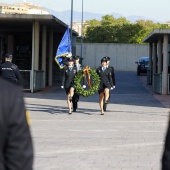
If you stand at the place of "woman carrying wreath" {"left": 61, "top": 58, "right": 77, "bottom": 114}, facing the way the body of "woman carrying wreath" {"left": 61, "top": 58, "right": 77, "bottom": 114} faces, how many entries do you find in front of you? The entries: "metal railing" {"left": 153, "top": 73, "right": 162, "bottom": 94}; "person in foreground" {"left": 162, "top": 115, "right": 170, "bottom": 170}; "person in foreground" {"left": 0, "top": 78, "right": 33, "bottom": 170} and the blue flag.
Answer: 2

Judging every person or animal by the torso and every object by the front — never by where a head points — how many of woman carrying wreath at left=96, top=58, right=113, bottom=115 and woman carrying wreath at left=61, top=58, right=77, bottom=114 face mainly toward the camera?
2

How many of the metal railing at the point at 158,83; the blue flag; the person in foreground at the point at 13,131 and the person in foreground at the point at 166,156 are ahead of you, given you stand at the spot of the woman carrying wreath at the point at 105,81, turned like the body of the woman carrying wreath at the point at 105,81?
2

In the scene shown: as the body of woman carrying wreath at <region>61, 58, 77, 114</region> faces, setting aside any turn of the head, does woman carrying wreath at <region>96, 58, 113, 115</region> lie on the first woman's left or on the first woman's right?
on the first woman's left

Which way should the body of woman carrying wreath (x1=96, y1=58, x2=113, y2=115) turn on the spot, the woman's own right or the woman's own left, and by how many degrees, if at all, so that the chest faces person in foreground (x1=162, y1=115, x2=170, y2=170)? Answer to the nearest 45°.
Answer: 0° — they already face them

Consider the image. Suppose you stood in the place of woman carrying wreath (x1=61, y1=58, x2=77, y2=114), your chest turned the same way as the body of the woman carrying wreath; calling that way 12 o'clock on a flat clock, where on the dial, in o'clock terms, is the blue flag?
The blue flag is roughly at 6 o'clock from the woman carrying wreath.

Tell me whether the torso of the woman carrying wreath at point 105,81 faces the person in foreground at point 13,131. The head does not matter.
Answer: yes

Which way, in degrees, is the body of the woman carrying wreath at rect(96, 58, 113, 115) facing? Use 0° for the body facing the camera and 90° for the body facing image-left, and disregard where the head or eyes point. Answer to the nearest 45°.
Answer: approximately 0°

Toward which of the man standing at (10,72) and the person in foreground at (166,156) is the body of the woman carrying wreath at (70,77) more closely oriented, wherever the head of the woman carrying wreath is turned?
the person in foreground

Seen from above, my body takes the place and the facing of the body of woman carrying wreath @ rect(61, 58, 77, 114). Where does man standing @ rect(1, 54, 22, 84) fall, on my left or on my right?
on my right

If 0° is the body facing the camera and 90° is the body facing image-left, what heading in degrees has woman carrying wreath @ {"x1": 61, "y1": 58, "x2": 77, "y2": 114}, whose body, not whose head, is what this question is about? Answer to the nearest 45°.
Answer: approximately 0°
